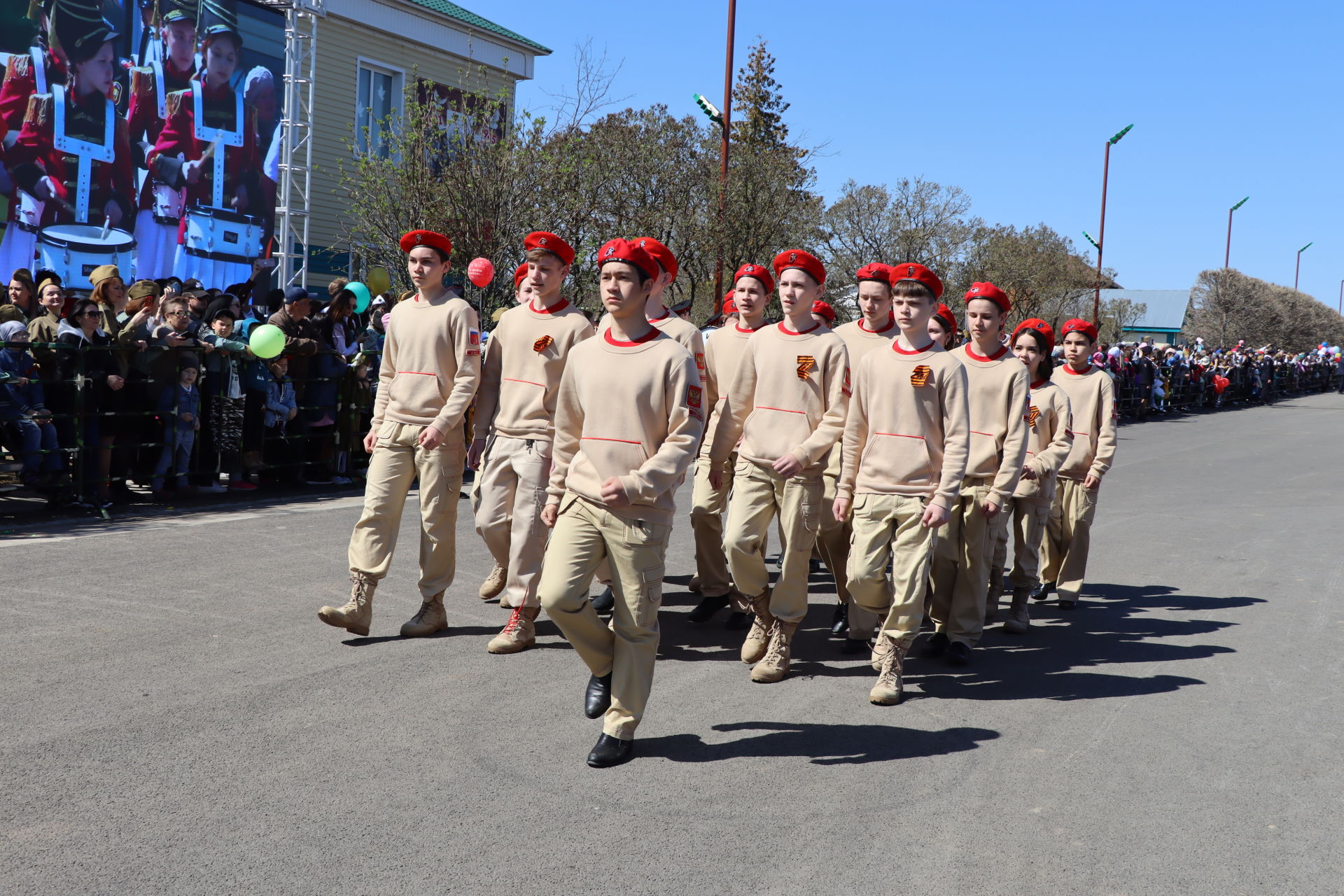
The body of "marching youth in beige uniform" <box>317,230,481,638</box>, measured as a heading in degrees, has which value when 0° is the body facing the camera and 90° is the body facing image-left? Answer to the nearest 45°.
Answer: approximately 45°

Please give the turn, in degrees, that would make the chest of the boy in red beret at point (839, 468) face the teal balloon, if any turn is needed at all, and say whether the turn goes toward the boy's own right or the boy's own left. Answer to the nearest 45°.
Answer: approximately 90° to the boy's own right

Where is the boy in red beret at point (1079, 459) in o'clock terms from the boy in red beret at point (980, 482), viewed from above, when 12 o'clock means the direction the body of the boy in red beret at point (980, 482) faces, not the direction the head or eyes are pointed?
the boy in red beret at point (1079, 459) is roughly at 5 o'clock from the boy in red beret at point (980, 482).

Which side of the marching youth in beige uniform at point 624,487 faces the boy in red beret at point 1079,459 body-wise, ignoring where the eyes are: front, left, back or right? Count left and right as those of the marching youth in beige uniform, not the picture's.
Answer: back

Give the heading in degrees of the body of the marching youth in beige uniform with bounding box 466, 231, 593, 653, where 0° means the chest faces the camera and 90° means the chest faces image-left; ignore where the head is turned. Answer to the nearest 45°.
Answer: approximately 45°

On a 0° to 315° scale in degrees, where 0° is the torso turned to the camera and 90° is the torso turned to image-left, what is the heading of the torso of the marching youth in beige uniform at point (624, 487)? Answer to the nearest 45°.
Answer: approximately 45°

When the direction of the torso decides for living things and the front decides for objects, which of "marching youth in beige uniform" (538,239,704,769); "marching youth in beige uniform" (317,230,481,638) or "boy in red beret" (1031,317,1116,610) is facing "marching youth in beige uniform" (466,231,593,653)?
the boy in red beret

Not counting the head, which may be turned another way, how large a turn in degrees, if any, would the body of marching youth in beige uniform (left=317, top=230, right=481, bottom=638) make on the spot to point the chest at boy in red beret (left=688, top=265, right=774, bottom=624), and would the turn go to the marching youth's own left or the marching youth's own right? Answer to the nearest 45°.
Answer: approximately 135° to the marching youth's own left

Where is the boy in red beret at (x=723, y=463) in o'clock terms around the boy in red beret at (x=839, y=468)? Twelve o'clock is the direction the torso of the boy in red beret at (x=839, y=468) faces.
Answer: the boy in red beret at (x=723, y=463) is roughly at 2 o'clock from the boy in red beret at (x=839, y=468).
